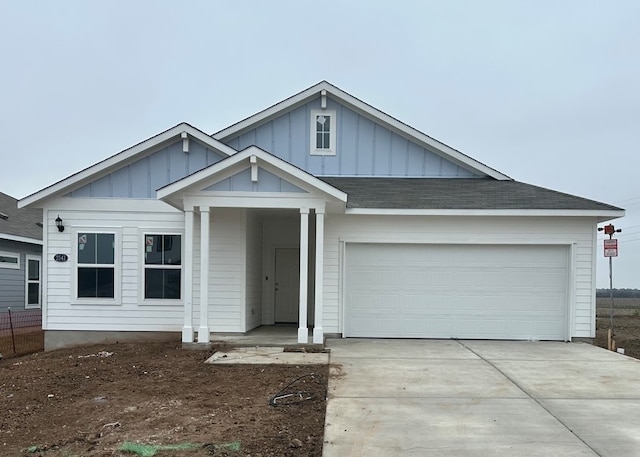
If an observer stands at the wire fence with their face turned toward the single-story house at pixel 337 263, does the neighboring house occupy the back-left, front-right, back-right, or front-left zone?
back-left

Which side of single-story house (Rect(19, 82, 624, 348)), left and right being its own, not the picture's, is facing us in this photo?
front

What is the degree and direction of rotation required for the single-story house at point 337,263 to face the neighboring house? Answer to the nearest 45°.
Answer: approximately 135° to its right

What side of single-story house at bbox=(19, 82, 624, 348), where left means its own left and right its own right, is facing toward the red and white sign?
left

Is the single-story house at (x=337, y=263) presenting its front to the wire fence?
no
